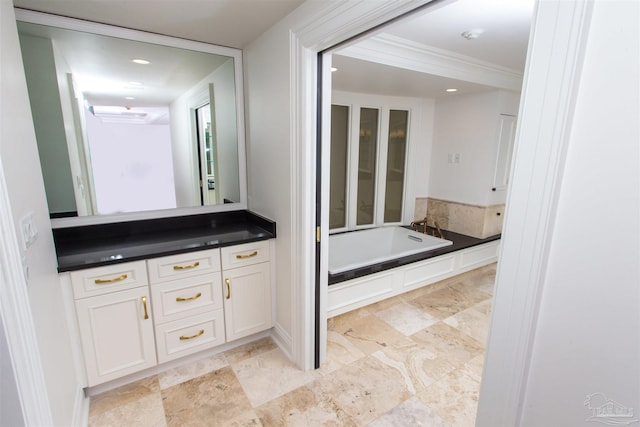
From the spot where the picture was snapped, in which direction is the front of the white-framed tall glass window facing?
facing the viewer and to the right of the viewer

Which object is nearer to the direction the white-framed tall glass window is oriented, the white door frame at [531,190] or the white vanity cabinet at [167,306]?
the white door frame

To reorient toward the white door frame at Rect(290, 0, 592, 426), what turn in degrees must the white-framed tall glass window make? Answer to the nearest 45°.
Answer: approximately 45° to its right

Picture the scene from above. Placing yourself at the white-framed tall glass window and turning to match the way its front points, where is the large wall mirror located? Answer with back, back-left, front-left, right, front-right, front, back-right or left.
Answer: right

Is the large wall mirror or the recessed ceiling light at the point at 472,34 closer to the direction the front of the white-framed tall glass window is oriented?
the recessed ceiling light

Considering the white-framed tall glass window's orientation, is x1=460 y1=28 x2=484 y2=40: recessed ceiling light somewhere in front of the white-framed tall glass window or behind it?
in front

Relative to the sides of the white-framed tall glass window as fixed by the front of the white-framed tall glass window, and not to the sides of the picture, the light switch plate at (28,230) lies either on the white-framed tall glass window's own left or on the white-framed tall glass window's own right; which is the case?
on the white-framed tall glass window's own right

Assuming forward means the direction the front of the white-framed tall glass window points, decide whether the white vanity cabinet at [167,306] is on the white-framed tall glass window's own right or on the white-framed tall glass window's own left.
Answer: on the white-framed tall glass window's own right

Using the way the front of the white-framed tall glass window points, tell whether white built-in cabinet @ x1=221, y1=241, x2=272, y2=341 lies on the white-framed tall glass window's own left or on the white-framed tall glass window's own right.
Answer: on the white-framed tall glass window's own right

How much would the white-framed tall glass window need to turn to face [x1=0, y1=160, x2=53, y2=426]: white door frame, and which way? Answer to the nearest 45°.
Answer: approximately 45° to its right
